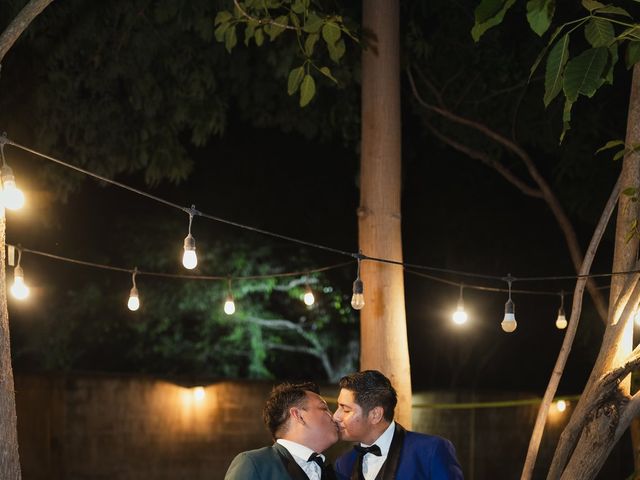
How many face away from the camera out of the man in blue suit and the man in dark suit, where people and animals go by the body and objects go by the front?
0

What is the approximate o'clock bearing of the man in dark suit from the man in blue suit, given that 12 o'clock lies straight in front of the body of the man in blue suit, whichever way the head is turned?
The man in dark suit is roughly at 2 o'clock from the man in blue suit.

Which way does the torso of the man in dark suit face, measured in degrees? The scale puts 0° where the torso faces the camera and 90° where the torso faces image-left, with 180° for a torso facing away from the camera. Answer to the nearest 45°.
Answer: approximately 315°

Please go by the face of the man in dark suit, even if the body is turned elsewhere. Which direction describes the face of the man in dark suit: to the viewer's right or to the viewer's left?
to the viewer's right

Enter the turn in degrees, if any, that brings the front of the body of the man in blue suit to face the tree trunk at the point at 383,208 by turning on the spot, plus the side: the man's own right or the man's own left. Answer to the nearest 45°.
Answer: approximately 135° to the man's own right

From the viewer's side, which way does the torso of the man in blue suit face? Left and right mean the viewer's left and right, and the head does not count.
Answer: facing the viewer and to the left of the viewer

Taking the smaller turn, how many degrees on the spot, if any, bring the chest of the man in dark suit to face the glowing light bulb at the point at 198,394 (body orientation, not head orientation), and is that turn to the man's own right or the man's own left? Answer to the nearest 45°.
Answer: approximately 135° to the man's own left

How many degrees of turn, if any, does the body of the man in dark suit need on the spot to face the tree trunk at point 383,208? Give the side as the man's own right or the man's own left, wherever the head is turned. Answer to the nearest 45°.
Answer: approximately 135° to the man's own left

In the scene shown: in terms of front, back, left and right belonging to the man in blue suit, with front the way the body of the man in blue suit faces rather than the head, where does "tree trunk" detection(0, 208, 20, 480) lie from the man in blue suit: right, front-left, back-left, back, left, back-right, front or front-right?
front-right

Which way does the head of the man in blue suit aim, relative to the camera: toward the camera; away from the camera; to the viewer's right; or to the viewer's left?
to the viewer's left

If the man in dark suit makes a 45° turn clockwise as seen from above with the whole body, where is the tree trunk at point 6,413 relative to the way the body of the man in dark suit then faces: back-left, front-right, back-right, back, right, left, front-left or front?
right
